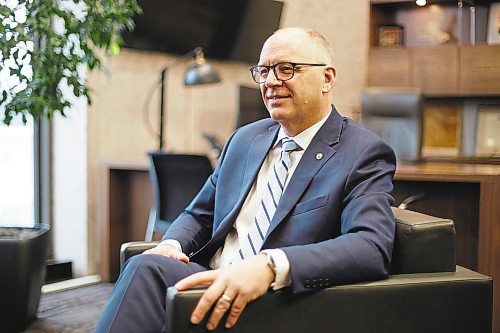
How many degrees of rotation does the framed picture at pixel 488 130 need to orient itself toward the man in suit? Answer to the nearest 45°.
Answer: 0° — it already faces them

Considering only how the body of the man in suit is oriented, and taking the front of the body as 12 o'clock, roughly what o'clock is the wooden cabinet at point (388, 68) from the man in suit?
The wooden cabinet is roughly at 5 o'clock from the man in suit.

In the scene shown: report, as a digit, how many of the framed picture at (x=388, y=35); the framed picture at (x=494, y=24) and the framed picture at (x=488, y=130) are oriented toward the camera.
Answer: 3

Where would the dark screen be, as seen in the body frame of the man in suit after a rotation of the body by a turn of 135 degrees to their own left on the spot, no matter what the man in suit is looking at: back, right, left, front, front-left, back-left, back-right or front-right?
left

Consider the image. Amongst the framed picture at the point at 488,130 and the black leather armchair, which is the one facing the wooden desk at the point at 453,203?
the framed picture

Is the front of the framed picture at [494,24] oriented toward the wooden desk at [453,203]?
yes

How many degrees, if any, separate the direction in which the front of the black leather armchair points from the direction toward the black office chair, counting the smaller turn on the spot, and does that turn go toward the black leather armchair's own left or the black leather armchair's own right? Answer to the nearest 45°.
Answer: approximately 90° to the black leather armchair's own right

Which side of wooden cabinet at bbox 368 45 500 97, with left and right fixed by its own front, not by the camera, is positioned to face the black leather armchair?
front

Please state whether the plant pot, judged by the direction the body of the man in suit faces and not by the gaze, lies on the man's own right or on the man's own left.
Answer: on the man's own right
